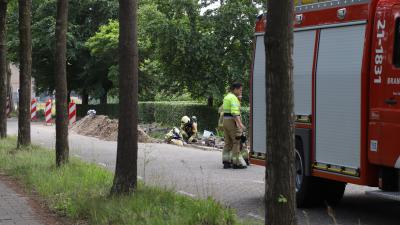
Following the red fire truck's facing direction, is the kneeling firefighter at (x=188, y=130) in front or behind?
behind

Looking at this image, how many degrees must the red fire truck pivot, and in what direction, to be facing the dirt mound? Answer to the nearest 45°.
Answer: approximately 180°
